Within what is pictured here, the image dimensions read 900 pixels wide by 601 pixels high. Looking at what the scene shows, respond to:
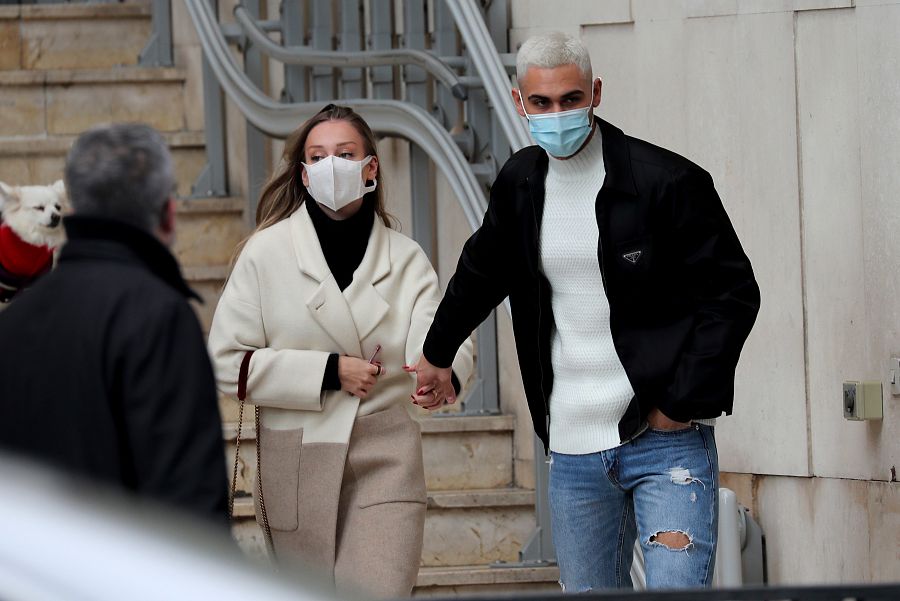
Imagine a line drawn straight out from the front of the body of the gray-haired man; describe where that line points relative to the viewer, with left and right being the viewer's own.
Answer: facing away from the viewer and to the right of the viewer

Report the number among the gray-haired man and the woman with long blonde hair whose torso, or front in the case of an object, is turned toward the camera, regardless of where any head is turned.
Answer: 1

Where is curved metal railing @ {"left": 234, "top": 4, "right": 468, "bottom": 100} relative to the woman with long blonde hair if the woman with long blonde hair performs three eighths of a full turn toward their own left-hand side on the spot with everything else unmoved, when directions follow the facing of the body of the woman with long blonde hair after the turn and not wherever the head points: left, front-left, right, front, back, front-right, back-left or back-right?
front-left

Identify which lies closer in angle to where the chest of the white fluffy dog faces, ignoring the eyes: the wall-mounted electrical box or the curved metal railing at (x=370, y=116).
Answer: the wall-mounted electrical box

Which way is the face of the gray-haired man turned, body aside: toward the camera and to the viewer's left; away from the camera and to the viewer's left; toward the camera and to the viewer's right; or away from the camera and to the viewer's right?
away from the camera and to the viewer's right

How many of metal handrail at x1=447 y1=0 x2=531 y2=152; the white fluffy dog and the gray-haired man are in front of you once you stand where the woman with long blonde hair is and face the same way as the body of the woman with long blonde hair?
2

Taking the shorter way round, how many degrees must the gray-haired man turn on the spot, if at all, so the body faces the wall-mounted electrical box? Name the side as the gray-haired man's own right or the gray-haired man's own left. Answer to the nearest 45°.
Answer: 0° — they already face it

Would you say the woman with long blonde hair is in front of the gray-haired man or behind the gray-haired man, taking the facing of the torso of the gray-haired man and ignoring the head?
in front
